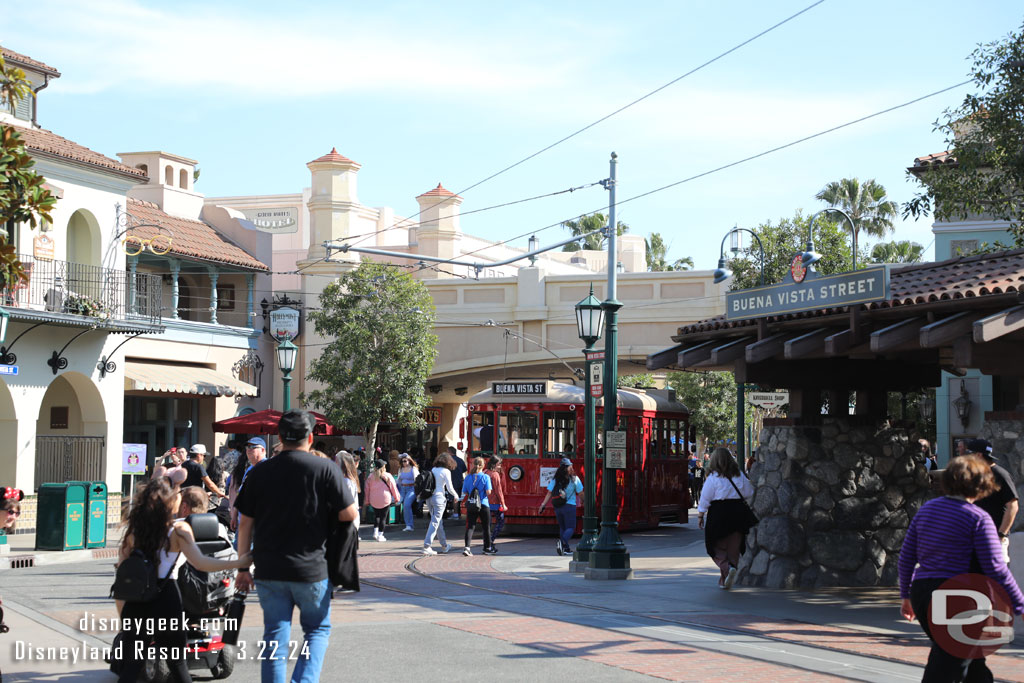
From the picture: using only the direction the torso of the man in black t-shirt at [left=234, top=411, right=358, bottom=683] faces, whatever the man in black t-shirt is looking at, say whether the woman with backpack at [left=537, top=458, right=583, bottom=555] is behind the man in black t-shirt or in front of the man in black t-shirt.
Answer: in front

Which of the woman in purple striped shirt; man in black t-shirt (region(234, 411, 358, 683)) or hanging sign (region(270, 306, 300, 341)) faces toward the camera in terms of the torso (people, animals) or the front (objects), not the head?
the hanging sign

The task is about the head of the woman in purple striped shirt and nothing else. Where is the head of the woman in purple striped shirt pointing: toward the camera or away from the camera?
away from the camera

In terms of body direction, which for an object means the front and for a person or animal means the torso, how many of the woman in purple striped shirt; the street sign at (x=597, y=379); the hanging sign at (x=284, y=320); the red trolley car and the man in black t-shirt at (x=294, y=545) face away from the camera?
2

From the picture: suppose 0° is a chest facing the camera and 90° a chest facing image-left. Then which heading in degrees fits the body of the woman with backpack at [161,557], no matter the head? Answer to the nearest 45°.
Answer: approximately 225°

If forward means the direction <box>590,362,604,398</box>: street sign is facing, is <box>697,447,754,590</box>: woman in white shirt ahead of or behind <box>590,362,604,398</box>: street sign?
ahead

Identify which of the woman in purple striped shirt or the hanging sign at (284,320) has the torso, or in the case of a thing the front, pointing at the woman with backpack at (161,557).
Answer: the hanging sign

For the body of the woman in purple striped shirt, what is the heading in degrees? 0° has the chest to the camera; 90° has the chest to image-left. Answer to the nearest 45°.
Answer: approximately 180°

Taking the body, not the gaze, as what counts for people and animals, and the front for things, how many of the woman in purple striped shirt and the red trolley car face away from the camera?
1
